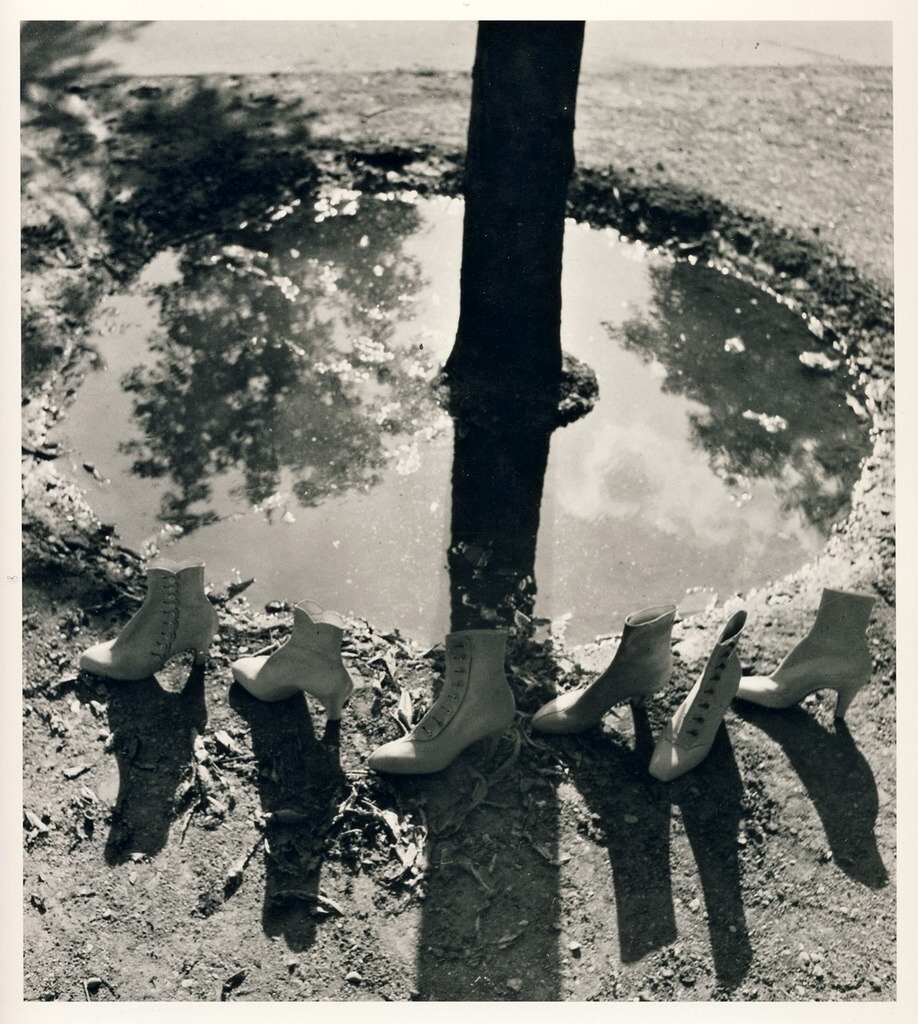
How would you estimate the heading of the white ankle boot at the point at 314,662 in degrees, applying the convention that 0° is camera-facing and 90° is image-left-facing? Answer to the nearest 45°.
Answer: approximately 90°

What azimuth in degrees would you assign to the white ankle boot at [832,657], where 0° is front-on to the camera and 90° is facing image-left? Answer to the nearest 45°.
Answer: approximately 90°

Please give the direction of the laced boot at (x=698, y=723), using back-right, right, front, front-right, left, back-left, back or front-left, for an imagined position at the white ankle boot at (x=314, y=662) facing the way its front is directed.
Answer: back

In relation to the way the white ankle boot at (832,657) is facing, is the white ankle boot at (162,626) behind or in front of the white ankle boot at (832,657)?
in front

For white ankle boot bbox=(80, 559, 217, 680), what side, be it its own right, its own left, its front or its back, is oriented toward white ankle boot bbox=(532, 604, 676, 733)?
back

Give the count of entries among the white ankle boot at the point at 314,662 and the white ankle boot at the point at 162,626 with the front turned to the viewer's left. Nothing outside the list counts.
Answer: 2

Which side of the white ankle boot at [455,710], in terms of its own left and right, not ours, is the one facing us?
left
